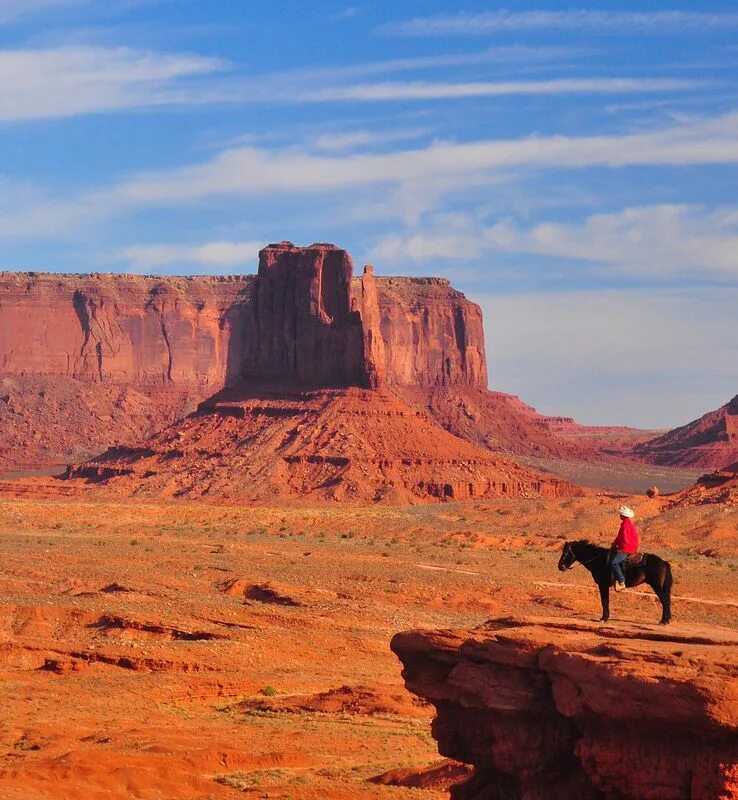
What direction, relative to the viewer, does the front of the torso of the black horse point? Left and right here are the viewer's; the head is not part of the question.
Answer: facing to the left of the viewer

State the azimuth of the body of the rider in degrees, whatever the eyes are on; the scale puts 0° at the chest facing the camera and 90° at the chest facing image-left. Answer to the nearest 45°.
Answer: approximately 90°
